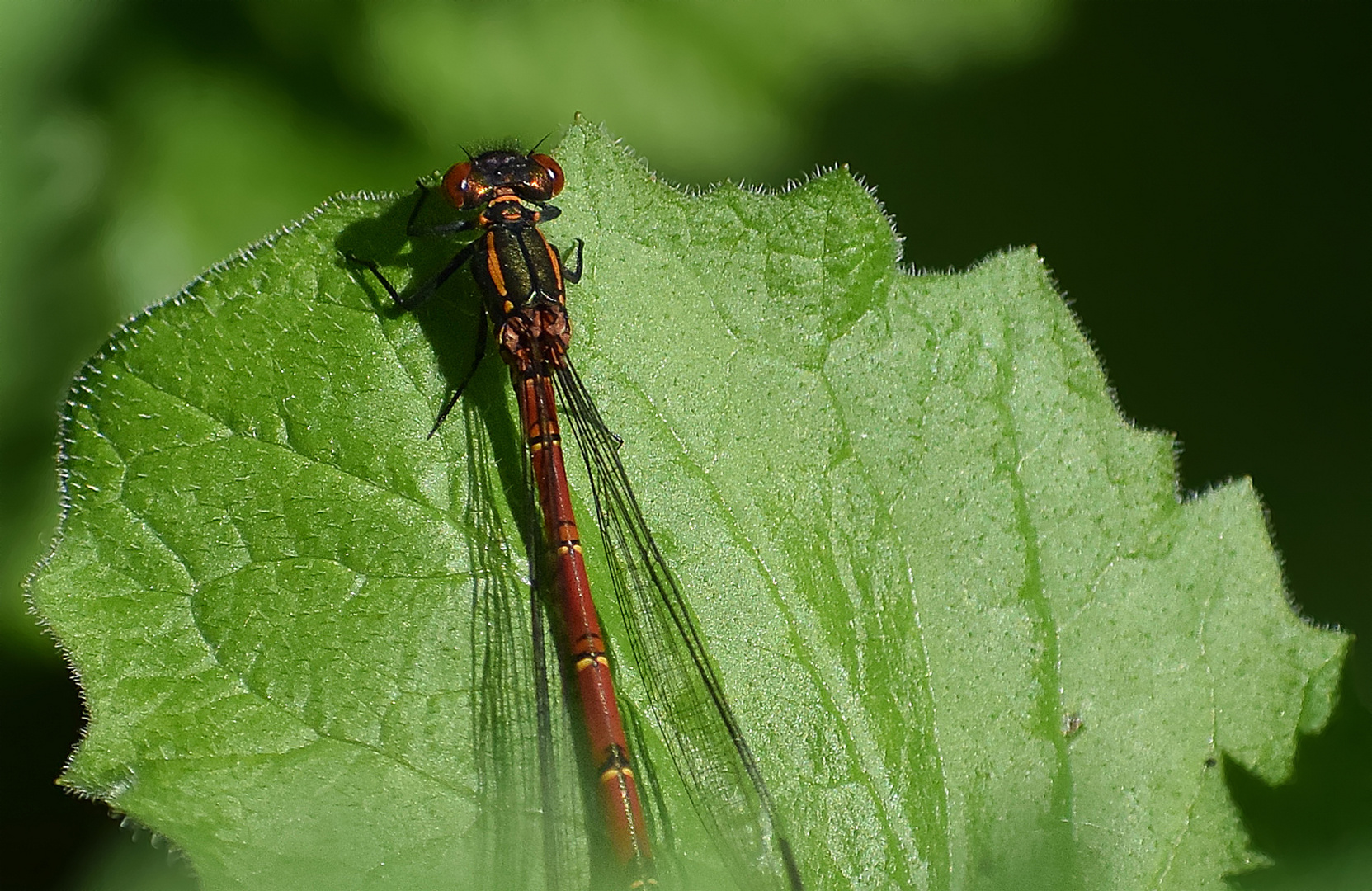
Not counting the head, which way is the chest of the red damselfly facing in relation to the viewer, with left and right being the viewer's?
facing away from the viewer
